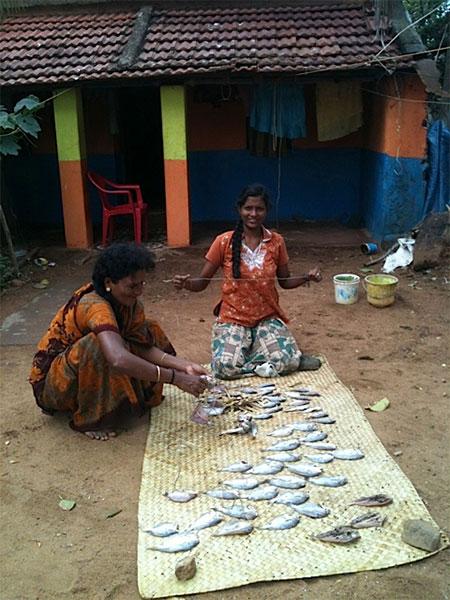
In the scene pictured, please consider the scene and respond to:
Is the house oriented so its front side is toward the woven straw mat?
yes

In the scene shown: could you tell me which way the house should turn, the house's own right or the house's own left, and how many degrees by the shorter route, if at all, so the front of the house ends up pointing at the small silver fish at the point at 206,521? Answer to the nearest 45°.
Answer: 0° — it already faces it

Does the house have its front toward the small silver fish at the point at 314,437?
yes

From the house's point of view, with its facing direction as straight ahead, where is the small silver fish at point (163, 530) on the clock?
The small silver fish is roughly at 12 o'clock from the house.

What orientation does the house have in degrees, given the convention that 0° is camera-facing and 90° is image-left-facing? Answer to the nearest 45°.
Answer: approximately 0°
